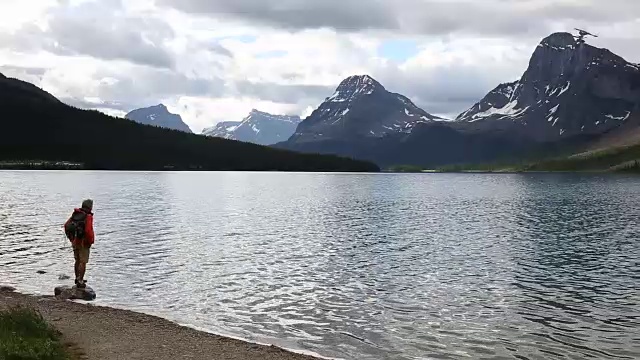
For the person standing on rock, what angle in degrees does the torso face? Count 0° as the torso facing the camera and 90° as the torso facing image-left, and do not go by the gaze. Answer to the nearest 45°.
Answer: approximately 225°
